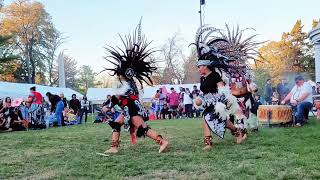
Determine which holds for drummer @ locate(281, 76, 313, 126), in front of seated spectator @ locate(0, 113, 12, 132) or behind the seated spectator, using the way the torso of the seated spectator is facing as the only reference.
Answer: in front

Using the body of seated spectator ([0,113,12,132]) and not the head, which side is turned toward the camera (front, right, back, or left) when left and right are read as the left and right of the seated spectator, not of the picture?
right

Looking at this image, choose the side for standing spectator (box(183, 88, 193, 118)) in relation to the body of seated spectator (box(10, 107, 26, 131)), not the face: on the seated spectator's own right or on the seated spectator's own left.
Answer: on the seated spectator's own left

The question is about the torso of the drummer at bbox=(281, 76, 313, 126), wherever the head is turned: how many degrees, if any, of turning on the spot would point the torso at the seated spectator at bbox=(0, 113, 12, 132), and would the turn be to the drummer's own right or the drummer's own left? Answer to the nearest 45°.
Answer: approximately 45° to the drummer's own right

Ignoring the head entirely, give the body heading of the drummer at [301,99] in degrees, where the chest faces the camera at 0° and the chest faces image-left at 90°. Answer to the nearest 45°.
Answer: approximately 45°
